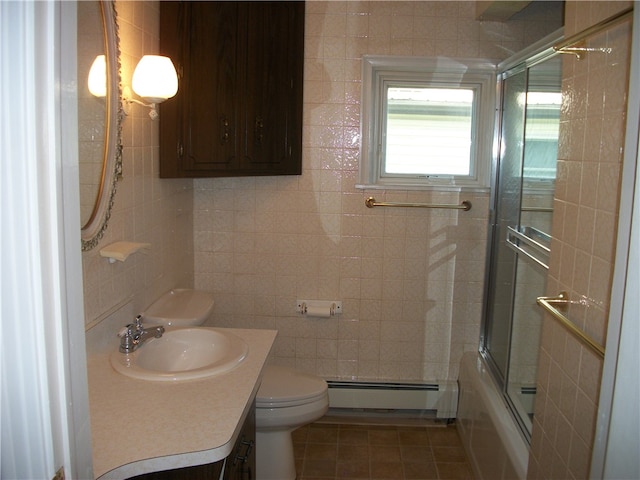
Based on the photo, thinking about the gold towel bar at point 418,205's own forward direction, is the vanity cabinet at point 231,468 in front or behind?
in front

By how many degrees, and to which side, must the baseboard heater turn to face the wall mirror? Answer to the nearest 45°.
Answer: approximately 45° to its right

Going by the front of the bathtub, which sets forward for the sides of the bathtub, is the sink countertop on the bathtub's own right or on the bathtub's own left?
on the bathtub's own left

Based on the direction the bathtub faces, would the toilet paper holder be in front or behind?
in front

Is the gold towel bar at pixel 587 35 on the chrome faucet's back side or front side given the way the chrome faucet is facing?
on the front side

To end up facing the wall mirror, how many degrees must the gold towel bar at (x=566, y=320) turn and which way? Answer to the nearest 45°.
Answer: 0° — it already faces it

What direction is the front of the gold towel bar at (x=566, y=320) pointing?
to the viewer's left

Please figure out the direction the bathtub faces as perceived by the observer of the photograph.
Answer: facing to the left of the viewer

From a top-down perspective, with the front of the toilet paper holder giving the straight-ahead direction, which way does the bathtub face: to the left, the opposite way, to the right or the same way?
to the right
